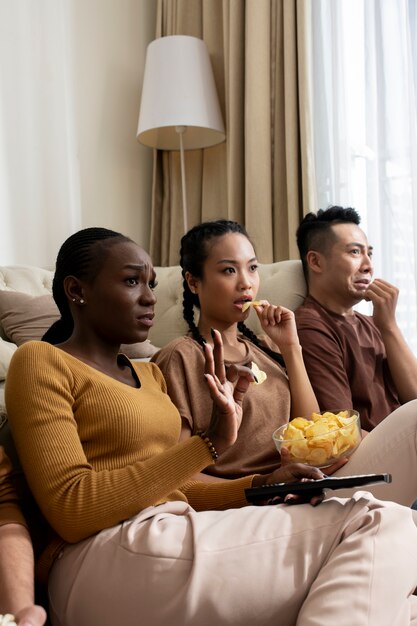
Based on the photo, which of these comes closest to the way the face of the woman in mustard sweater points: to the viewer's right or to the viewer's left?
to the viewer's right

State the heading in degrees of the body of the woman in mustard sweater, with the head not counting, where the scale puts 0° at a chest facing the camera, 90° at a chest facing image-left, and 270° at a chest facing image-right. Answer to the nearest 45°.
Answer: approximately 315°

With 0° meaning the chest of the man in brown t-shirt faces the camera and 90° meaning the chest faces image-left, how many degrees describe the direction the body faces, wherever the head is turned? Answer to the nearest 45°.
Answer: approximately 315°

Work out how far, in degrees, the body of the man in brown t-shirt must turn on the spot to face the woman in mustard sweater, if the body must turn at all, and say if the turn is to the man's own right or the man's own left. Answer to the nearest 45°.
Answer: approximately 45° to the man's own right

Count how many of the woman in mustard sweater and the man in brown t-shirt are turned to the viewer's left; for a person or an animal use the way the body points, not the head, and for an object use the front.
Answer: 0
